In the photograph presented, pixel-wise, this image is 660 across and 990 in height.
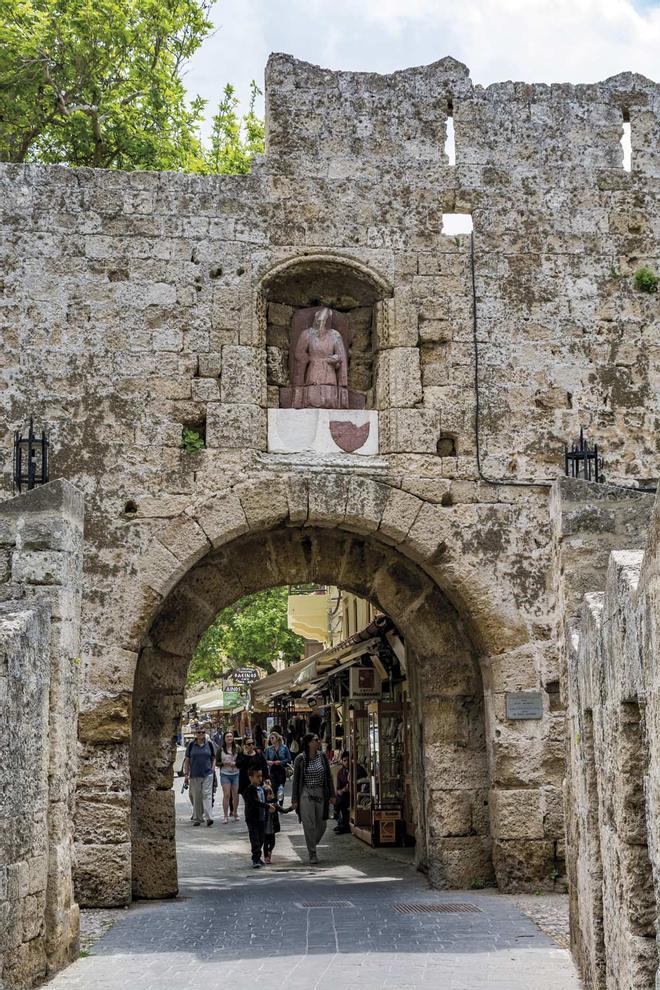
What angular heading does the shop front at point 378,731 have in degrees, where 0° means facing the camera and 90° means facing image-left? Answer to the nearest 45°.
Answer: approximately 90°

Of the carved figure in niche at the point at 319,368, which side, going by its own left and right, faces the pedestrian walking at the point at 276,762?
back

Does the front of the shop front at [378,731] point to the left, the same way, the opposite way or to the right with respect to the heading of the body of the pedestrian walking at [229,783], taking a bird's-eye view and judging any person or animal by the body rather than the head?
to the right

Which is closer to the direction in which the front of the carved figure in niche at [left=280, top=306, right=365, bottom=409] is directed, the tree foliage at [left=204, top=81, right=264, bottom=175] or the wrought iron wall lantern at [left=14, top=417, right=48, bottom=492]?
the wrought iron wall lantern

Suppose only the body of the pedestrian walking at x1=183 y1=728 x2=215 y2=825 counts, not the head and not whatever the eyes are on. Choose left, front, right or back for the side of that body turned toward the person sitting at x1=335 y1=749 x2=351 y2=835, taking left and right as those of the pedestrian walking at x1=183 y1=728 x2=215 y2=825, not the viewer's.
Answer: left

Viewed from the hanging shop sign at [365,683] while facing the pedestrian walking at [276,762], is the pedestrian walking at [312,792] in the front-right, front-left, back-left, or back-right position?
back-left

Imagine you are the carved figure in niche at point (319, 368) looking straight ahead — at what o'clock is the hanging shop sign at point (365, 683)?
The hanging shop sign is roughly at 6 o'clock from the carved figure in niche.

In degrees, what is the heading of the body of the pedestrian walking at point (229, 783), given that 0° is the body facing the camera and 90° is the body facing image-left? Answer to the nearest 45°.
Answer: approximately 0°

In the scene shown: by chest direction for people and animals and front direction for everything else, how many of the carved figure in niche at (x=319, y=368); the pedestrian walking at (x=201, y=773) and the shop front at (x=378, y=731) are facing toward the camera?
2
